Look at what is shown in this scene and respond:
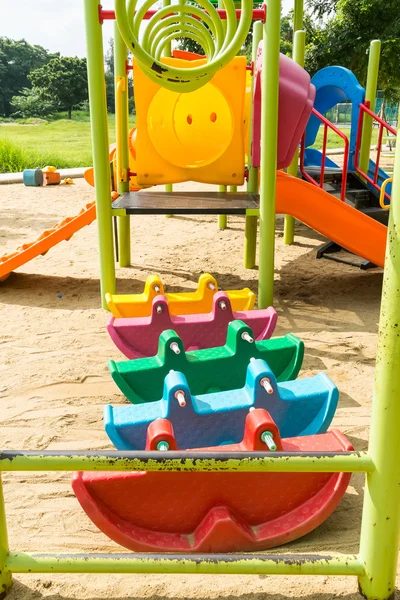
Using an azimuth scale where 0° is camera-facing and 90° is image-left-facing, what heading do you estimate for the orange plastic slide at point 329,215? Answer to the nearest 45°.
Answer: approximately 270°

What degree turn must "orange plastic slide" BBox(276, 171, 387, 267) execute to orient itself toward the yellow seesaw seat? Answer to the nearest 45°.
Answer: approximately 135° to its right

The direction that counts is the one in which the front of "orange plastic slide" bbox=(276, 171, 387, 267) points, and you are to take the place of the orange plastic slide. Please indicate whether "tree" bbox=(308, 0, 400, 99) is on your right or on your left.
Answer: on your left

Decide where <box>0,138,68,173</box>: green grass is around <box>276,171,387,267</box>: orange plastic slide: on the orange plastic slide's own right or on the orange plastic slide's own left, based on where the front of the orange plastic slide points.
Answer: on the orange plastic slide's own left

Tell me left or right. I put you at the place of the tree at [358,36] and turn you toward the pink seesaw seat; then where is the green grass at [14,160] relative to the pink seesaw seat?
right

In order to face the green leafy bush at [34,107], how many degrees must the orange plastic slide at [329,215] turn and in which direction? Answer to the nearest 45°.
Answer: approximately 135° to its left

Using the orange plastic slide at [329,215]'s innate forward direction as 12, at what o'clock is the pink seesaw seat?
The pink seesaw seat is roughly at 4 o'clock from the orange plastic slide.
